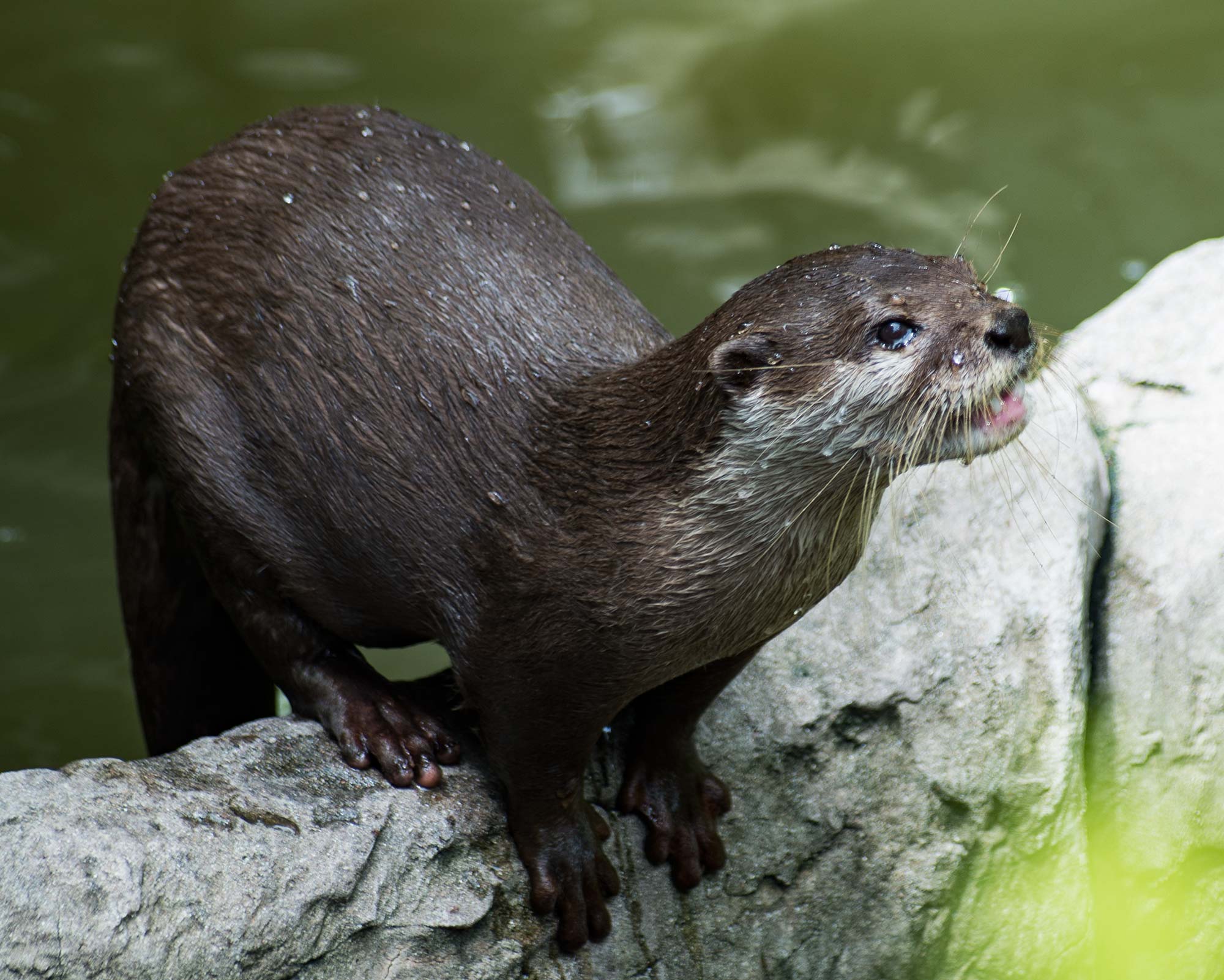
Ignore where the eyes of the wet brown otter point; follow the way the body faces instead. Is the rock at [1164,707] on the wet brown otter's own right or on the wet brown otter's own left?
on the wet brown otter's own left

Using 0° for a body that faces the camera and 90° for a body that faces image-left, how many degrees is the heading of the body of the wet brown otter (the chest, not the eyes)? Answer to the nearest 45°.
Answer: approximately 315°
